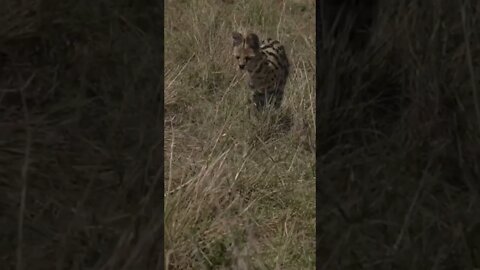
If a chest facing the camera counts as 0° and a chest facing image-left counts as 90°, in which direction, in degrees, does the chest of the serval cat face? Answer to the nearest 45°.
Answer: approximately 45°
